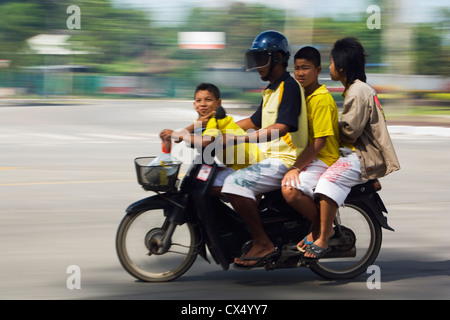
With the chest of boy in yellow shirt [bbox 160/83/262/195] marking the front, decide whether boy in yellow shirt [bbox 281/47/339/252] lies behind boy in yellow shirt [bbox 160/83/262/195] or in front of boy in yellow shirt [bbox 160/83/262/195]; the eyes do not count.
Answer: behind

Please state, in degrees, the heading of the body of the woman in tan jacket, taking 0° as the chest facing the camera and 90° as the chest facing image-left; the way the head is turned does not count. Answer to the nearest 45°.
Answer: approximately 90°

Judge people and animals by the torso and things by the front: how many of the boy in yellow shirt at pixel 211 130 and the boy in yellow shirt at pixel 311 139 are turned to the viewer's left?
2

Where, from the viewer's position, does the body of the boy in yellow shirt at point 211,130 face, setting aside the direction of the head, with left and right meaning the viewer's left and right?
facing to the left of the viewer

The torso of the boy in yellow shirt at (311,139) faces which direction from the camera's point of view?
to the viewer's left

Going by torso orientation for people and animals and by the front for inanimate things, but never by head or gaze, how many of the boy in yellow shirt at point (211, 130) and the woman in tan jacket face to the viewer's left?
2

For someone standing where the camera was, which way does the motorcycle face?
facing to the left of the viewer
